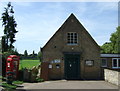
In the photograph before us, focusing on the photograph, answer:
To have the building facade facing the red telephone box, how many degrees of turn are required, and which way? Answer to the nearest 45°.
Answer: approximately 45° to its right

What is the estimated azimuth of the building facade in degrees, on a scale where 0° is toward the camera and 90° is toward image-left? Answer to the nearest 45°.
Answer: approximately 0°

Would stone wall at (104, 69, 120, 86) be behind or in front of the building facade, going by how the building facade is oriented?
in front
